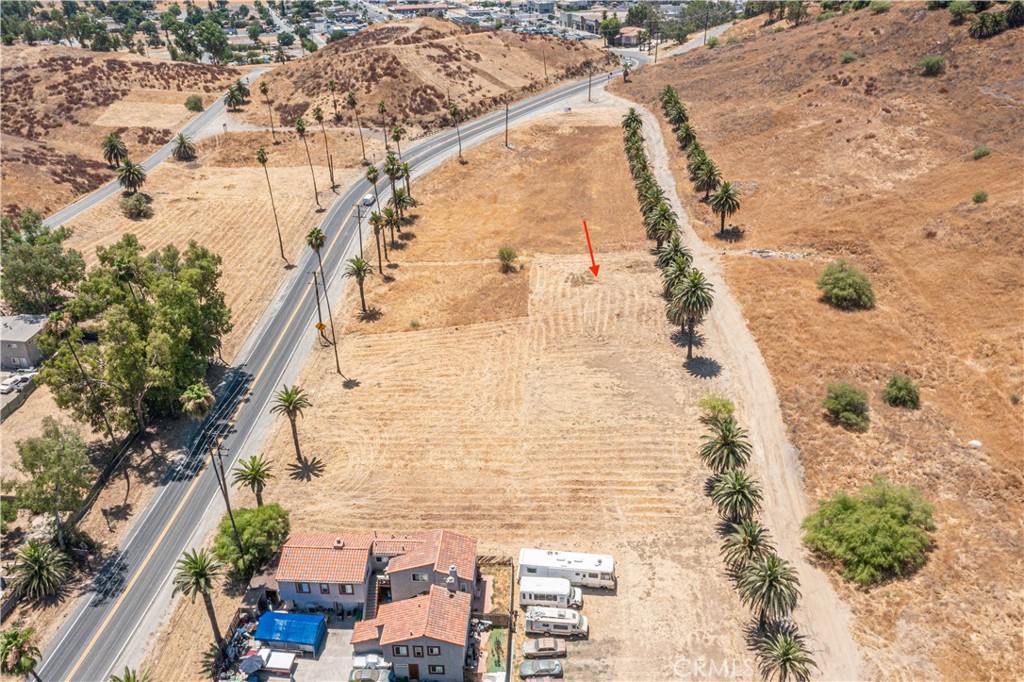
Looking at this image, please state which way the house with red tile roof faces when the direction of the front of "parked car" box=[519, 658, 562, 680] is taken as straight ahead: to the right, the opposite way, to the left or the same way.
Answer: to the left

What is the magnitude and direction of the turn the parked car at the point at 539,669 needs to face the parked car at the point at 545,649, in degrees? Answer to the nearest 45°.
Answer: approximately 90° to its right

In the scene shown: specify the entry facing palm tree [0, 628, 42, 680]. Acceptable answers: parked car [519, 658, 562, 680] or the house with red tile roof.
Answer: the parked car

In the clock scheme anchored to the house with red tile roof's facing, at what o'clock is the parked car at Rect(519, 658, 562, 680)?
The parked car is roughly at 10 o'clock from the house with red tile roof.

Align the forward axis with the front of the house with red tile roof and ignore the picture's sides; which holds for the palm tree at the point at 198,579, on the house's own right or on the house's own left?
on the house's own right

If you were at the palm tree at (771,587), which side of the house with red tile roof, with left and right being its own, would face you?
left

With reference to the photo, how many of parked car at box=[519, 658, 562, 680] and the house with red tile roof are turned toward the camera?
1

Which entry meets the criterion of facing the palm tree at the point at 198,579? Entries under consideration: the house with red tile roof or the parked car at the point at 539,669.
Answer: the parked car

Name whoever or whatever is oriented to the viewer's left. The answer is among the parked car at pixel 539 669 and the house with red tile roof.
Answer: the parked car

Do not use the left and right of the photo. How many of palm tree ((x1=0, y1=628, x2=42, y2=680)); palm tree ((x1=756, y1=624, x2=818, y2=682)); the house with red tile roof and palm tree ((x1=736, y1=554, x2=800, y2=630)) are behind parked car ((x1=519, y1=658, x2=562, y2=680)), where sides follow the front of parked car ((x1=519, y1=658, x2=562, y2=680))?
2
